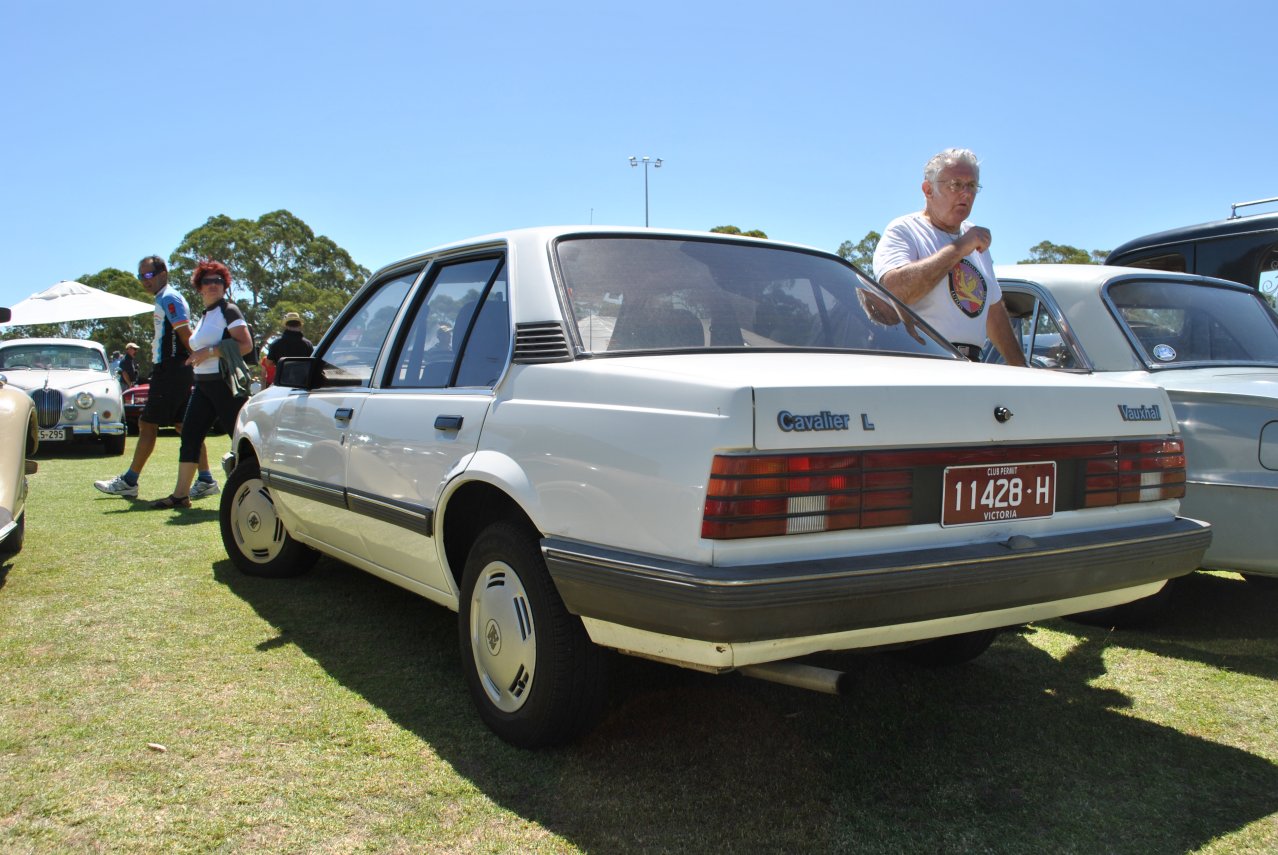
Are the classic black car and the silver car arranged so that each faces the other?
no

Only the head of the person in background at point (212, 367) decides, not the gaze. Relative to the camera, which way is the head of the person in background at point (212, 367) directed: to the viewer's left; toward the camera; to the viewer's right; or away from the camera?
toward the camera

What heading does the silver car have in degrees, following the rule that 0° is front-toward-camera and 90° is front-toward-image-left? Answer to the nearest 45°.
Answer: approximately 135°

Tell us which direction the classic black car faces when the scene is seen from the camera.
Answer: facing away from the viewer and to the left of the viewer

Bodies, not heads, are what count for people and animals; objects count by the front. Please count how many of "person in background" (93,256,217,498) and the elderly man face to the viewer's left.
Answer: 1

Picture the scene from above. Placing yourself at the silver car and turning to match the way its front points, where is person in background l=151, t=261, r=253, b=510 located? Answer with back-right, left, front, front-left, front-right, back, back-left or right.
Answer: front-left

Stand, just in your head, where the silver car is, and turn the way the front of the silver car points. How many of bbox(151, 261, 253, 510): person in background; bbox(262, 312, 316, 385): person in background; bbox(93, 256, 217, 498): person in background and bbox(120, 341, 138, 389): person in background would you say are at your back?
0

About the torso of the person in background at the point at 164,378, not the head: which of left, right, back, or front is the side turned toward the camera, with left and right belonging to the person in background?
left

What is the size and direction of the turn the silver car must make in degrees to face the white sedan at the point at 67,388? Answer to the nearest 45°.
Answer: approximately 45° to its left

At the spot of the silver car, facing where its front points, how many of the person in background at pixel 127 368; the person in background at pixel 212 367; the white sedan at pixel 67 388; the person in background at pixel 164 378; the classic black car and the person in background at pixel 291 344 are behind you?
0

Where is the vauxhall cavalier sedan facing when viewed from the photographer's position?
facing away from the viewer and to the left of the viewer

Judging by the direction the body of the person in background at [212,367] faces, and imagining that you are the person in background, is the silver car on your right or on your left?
on your left

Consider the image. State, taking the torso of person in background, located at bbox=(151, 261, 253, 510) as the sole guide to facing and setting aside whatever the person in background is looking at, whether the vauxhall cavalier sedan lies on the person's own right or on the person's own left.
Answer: on the person's own left

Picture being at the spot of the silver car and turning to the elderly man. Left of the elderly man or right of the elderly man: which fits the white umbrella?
right

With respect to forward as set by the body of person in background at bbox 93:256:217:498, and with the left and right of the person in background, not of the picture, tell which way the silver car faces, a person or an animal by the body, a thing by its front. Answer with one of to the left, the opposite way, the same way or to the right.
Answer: to the right
